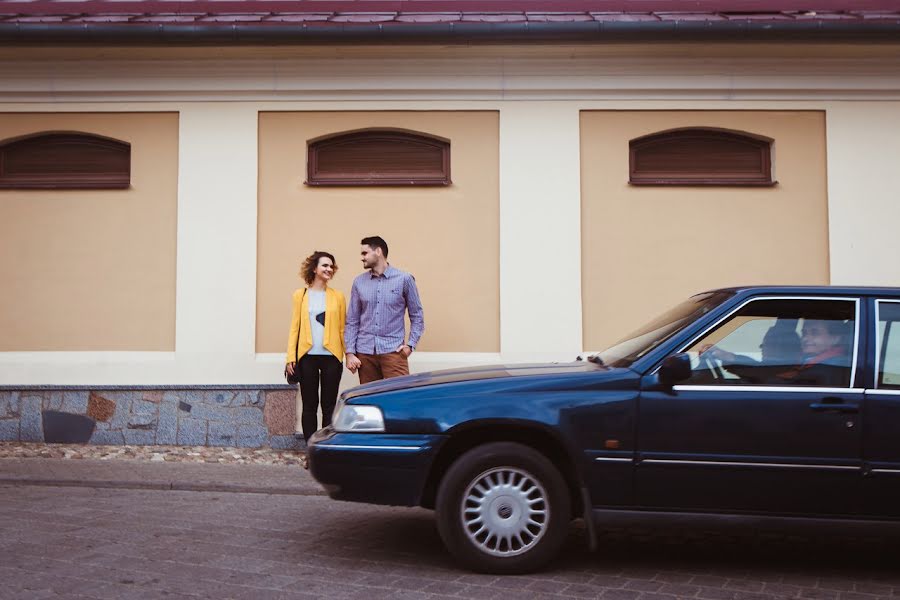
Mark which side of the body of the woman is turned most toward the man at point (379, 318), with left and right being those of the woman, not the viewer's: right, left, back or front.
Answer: left

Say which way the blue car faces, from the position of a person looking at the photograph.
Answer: facing to the left of the viewer

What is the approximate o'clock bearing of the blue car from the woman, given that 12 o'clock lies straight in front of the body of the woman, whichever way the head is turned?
The blue car is roughly at 11 o'clock from the woman.

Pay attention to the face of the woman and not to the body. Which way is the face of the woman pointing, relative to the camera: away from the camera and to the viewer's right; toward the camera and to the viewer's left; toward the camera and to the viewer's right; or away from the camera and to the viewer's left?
toward the camera and to the viewer's right

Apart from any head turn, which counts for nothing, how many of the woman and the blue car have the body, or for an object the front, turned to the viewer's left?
1

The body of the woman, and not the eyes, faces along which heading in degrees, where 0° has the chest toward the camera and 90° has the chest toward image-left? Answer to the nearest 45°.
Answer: approximately 0°

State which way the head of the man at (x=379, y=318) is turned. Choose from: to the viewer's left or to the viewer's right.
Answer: to the viewer's left

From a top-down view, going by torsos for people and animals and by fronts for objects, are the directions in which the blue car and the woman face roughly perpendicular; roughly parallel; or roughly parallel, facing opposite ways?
roughly perpendicular

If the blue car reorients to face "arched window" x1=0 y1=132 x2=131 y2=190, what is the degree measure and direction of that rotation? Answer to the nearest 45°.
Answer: approximately 45° to its right

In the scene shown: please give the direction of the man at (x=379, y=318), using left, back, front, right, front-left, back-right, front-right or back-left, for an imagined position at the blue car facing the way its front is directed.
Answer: front-right

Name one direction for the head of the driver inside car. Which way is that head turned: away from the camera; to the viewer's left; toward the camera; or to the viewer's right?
to the viewer's left
